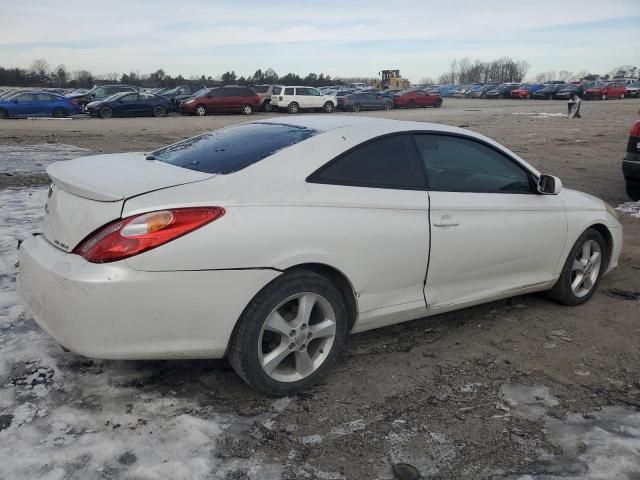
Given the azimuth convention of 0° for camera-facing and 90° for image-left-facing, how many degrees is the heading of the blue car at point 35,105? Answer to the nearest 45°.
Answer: approximately 90°

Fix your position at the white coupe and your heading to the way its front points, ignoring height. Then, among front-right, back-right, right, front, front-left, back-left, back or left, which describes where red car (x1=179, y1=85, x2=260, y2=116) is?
front-left

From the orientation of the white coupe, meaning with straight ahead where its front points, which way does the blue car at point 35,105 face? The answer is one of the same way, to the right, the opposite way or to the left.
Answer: the opposite way

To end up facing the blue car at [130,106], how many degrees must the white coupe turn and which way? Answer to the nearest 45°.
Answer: approximately 45° to its left

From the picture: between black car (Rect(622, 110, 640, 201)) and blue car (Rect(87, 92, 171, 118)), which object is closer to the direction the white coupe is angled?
the black car

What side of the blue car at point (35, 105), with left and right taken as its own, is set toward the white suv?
back

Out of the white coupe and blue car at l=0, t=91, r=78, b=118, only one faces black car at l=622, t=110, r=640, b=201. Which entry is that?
the white coupe

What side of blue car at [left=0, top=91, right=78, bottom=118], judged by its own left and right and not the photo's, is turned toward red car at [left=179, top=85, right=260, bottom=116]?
back

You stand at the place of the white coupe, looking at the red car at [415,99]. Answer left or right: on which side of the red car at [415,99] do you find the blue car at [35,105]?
left

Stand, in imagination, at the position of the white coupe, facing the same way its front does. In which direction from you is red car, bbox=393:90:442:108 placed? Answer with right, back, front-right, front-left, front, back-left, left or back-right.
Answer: front-left

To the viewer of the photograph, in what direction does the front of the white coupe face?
facing away from the viewer and to the right of the viewer

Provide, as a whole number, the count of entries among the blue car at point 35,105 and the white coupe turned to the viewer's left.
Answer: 1

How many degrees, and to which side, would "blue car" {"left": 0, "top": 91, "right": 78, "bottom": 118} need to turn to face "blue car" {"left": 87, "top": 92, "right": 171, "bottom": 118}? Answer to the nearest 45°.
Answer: approximately 180°

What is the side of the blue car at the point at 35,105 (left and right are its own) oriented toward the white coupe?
left

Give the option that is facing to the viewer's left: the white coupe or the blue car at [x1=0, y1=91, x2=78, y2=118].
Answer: the blue car

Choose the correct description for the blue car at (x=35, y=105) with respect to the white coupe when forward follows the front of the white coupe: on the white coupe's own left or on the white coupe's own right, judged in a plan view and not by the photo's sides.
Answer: on the white coupe's own left
